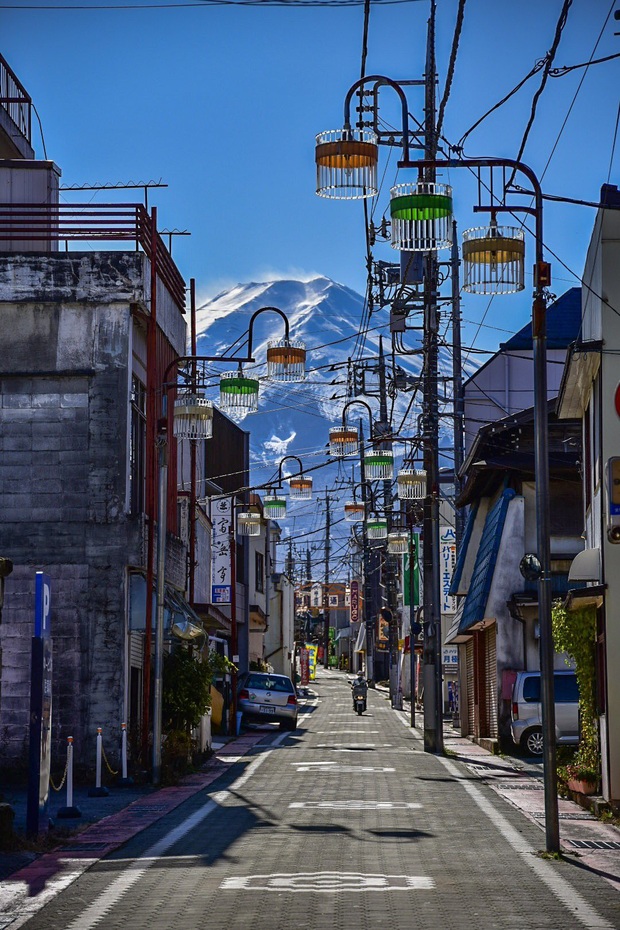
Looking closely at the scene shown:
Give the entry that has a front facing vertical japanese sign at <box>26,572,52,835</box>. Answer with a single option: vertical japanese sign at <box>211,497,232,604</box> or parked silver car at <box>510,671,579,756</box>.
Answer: vertical japanese sign at <box>211,497,232,604</box>

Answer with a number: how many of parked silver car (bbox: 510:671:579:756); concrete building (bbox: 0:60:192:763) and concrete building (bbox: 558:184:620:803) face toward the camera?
0

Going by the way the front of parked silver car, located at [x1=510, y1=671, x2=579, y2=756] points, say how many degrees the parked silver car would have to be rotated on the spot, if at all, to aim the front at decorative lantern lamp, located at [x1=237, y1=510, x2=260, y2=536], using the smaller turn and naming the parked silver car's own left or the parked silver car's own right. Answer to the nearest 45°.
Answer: approximately 135° to the parked silver car's own left

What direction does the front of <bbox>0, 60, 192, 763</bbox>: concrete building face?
to the viewer's right

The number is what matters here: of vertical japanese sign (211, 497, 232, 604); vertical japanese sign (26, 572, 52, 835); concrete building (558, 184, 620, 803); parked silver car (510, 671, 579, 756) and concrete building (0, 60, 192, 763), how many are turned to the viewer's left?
1

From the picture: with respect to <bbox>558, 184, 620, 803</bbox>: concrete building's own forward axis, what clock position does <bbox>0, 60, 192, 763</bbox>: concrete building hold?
<bbox>0, 60, 192, 763</bbox>: concrete building is roughly at 1 o'clock from <bbox>558, 184, 620, 803</bbox>: concrete building.

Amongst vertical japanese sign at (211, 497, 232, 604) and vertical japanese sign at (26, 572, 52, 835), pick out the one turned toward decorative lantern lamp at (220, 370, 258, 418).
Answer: vertical japanese sign at (211, 497, 232, 604)

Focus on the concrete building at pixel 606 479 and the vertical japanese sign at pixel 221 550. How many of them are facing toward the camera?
1

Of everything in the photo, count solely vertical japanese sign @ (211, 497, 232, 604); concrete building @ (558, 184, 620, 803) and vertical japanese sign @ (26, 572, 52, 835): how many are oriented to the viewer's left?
1

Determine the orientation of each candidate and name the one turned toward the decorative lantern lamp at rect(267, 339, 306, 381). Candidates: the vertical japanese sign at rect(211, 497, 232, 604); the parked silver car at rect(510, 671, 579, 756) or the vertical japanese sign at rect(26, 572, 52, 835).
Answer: the vertical japanese sign at rect(211, 497, 232, 604)

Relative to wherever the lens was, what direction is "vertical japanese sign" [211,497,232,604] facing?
facing the viewer

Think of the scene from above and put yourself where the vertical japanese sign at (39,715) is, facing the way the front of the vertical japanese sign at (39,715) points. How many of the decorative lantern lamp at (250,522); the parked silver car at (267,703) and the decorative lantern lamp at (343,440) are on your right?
0

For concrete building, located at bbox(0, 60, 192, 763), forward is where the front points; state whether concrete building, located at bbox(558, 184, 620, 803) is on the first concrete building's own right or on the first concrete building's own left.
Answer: on the first concrete building's own right

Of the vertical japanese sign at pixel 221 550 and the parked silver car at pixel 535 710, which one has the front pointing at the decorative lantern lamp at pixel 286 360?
the vertical japanese sign

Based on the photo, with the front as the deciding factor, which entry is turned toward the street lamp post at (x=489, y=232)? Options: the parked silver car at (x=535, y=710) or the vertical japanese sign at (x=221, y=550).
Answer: the vertical japanese sign

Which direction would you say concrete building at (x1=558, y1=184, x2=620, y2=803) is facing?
to the viewer's left
